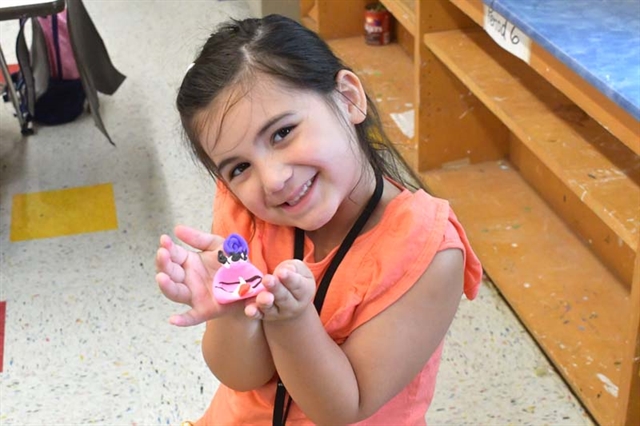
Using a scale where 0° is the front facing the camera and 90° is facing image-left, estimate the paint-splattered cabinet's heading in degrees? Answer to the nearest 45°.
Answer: approximately 45°

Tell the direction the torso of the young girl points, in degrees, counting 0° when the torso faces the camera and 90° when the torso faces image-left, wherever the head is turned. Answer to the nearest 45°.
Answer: approximately 45°

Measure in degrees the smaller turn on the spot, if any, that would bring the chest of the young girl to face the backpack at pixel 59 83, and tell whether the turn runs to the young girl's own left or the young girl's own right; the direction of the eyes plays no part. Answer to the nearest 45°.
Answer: approximately 90° to the young girl's own right

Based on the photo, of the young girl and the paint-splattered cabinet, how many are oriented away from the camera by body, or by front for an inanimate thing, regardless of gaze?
0

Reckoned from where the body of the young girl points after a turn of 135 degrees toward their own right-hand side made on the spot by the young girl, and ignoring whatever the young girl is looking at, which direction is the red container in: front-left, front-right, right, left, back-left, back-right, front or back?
front

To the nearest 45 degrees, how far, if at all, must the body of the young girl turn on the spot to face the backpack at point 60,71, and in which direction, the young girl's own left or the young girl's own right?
approximately 90° to the young girl's own right

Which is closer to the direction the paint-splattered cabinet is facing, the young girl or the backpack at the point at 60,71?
the young girl

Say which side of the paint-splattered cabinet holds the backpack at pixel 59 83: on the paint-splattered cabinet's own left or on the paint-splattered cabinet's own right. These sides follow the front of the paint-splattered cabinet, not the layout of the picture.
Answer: on the paint-splattered cabinet's own right
